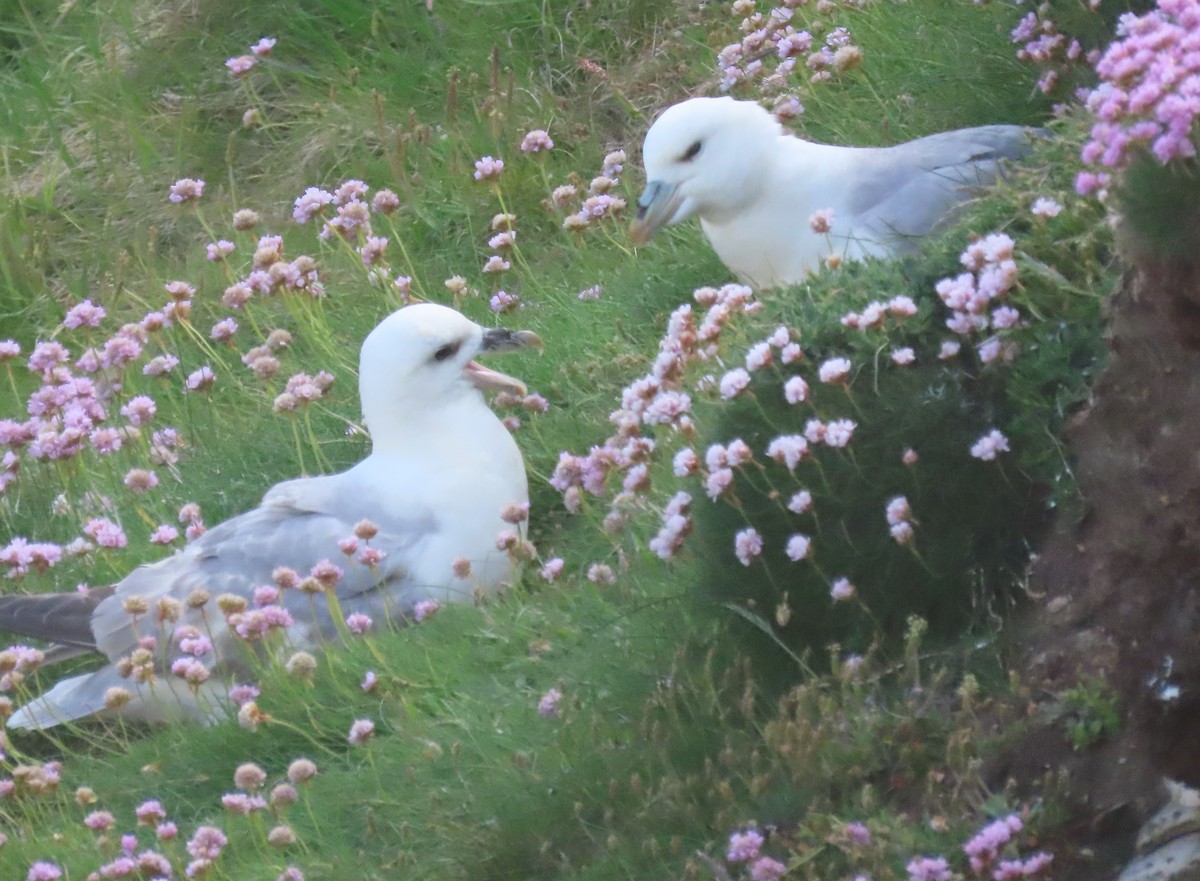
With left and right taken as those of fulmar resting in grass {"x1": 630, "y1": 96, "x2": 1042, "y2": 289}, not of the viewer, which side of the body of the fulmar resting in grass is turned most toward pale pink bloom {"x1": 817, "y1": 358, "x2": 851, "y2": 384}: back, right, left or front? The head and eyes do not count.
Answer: left

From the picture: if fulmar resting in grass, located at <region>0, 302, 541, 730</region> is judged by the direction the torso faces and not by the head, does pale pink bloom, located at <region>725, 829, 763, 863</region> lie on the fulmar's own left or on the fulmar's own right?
on the fulmar's own right

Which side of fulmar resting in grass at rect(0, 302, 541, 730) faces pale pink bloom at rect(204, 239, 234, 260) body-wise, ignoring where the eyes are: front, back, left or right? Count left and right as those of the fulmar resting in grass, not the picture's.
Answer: left

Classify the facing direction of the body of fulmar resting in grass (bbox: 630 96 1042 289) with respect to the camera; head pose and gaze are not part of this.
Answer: to the viewer's left

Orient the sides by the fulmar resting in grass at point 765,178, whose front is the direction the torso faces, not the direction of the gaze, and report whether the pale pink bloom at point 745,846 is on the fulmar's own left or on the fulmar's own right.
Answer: on the fulmar's own left

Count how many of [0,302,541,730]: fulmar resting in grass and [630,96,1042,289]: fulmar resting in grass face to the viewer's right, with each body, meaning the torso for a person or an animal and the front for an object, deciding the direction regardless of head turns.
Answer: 1

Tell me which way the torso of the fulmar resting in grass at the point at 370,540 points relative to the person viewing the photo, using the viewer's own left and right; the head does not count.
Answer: facing to the right of the viewer

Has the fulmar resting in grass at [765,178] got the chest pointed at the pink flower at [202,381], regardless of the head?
yes

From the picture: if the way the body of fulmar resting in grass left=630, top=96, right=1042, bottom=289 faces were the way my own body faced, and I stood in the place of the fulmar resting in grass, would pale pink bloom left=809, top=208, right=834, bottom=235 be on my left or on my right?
on my left

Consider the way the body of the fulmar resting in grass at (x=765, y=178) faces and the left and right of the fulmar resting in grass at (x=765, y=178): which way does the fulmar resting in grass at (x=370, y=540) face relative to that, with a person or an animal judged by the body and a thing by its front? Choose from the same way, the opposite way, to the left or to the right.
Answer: the opposite way

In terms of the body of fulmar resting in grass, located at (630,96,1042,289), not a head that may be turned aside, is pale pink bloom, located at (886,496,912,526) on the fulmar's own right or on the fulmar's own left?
on the fulmar's own left

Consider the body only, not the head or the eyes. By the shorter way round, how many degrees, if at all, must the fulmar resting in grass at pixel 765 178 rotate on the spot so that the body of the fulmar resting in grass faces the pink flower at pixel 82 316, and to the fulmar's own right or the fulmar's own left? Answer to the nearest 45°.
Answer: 0° — it already faces it

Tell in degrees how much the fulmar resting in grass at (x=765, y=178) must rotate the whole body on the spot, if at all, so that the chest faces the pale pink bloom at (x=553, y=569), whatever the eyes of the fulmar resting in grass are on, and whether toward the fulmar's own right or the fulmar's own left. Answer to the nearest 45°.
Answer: approximately 90° to the fulmar's own left

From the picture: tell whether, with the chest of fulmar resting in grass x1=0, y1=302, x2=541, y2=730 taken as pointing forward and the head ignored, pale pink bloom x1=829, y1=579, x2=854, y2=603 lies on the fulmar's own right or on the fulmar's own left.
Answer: on the fulmar's own right
